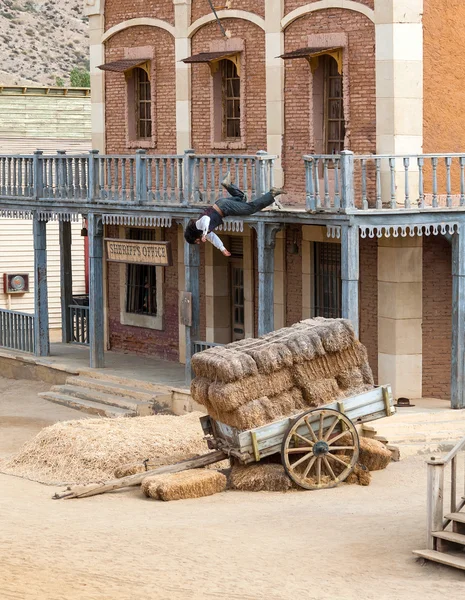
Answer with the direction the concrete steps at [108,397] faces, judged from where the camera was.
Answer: facing the viewer and to the left of the viewer

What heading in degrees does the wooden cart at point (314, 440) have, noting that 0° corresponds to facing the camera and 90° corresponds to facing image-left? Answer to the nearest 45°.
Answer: approximately 45°

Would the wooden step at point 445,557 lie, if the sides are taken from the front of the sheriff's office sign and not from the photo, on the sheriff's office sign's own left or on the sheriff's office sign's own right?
on the sheriff's office sign's own left

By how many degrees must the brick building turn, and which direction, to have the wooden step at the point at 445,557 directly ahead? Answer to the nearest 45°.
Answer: approximately 45° to its left

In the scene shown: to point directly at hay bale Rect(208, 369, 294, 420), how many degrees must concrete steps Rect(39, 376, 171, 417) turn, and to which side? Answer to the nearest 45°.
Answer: approximately 45° to its left

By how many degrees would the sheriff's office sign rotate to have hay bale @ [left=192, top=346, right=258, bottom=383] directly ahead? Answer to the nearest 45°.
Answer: approximately 45° to its left

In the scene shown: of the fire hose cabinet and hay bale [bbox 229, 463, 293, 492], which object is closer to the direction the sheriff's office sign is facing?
the hay bale

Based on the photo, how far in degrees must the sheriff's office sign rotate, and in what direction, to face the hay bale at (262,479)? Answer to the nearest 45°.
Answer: approximately 45° to its left

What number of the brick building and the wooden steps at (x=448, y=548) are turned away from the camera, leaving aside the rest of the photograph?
0
